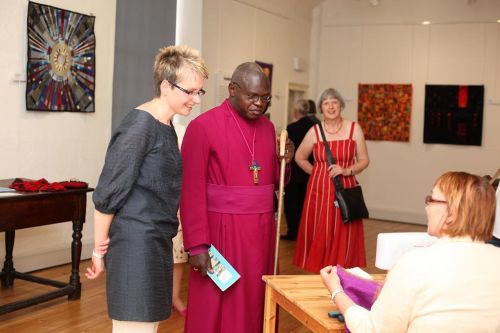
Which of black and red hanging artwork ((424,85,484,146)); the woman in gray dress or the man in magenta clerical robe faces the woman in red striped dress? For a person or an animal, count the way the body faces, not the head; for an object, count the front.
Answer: the black and red hanging artwork

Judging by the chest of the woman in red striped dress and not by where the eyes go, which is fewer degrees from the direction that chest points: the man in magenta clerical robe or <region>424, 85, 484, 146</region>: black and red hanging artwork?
the man in magenta clerical robe

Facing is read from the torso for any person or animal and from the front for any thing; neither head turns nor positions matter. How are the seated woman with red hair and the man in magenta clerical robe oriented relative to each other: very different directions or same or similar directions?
very different directions

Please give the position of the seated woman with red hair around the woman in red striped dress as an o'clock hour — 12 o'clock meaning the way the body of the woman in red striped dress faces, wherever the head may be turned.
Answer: The seated woman with red hair is roughly at 12 o'clock from the woman in red striped dress.

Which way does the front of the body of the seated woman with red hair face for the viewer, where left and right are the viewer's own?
facing away from the viewer and to the left of the viewer

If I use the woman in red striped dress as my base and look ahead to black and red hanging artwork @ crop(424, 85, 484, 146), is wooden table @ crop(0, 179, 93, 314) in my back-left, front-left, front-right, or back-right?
back-left

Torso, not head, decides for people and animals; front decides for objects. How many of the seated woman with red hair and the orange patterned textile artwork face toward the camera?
1

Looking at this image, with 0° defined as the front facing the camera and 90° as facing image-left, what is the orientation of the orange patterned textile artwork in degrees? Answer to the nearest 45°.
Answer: approximately 0°

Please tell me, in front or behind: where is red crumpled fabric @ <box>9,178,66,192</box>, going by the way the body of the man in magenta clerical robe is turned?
behind

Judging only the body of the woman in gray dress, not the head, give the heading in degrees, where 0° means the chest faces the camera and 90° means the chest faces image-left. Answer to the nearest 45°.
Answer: approximately 315°
